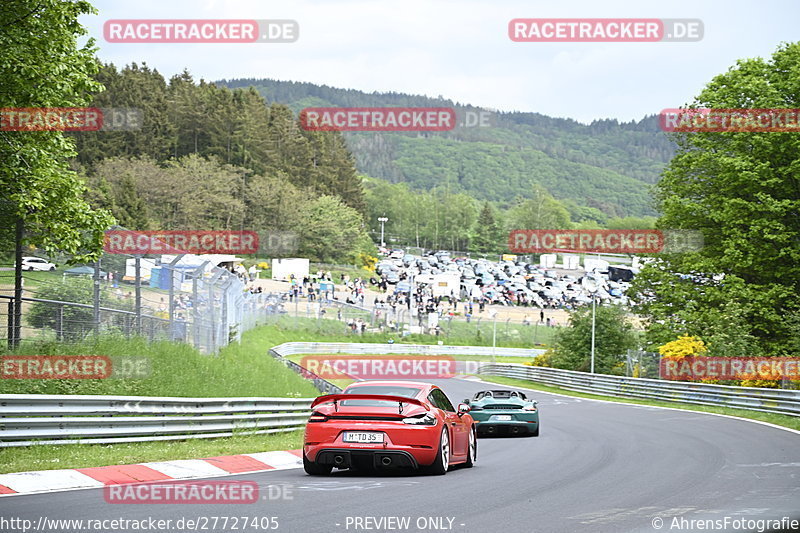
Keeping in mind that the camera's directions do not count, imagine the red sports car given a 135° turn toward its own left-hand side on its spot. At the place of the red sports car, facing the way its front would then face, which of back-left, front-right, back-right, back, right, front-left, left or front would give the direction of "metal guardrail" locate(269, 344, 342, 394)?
right

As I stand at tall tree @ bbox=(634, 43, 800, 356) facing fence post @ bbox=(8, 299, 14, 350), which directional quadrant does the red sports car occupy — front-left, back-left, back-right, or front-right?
front-left

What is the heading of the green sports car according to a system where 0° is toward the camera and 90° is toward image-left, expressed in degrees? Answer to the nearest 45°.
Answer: approximately 180°

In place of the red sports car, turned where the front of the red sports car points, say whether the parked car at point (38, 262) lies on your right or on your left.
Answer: on your left

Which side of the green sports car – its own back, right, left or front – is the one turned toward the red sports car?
back

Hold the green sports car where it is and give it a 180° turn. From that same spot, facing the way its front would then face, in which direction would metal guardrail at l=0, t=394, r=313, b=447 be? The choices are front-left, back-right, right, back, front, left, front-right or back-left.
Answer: front-right

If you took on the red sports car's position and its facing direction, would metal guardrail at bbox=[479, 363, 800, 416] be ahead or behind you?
ahead

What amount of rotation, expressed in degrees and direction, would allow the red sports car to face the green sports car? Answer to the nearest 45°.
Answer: approximately 45° to its left

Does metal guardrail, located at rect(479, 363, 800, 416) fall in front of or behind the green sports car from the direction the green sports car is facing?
in front

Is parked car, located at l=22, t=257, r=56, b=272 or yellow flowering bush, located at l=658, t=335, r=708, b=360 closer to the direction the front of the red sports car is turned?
the yellow flowering bush

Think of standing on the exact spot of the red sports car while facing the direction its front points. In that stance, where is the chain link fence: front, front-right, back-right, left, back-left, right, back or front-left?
left

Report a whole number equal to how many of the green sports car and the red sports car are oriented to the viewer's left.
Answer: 0

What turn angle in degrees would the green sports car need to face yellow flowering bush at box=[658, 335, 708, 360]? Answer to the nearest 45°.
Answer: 0° — it already faces it

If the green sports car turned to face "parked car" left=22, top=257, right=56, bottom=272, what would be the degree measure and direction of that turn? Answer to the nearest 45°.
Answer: approximately 90° to its left

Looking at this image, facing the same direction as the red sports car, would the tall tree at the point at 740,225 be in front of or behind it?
in front

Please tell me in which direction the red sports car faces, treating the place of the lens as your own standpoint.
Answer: facing away from the viewer and to the right of the viewer
